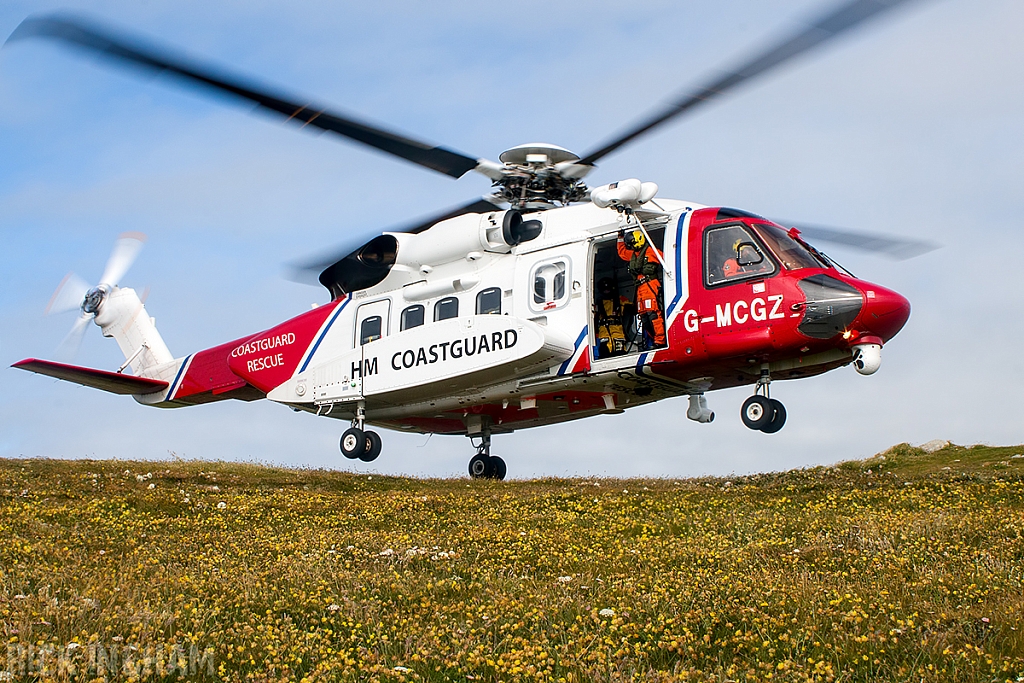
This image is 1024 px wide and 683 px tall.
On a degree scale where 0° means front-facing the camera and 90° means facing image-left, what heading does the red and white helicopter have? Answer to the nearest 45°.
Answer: approximately 315°
